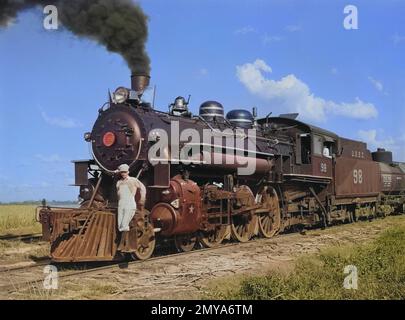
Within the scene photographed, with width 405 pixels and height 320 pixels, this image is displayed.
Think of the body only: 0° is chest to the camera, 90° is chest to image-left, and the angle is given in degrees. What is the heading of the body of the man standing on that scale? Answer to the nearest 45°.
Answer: approximately 0°

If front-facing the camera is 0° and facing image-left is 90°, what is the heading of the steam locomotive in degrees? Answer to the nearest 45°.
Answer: approximately 45°
